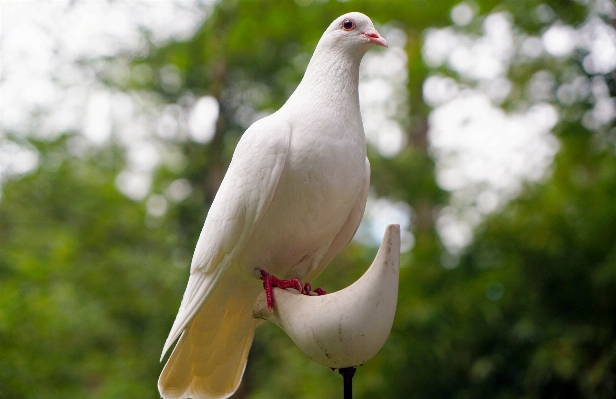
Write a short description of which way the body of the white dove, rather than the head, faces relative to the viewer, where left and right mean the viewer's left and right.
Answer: facing the viewer and to the right of the viewer
